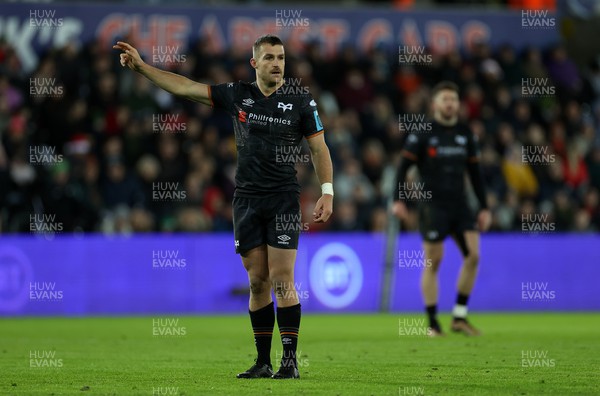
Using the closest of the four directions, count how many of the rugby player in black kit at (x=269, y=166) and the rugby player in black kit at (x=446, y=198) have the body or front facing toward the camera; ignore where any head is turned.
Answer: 2

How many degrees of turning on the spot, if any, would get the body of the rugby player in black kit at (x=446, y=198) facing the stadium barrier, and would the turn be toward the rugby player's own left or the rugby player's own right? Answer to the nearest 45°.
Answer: approximately 135° to the rugby player's own right

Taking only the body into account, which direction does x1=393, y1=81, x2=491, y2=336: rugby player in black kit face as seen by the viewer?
toward the camera

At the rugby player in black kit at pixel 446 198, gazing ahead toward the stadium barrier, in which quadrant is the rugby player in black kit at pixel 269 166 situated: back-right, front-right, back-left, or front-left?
back-left

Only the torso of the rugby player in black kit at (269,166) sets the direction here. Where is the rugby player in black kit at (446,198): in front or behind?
behind

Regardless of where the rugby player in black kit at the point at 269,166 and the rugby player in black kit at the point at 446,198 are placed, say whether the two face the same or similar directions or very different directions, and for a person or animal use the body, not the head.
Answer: same or similar directions

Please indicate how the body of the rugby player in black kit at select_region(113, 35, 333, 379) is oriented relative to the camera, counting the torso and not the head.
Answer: toward the camera

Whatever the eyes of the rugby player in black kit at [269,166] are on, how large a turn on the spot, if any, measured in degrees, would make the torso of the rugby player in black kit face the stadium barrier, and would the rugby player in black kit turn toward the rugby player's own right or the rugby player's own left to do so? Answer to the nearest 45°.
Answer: approximately 180°

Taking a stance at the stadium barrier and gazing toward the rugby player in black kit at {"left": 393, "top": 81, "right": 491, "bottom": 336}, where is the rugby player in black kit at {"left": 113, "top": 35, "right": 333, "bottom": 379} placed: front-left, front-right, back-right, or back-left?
front-right

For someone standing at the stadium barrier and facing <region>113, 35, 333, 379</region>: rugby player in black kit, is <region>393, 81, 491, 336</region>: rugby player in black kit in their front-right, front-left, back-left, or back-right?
front-left

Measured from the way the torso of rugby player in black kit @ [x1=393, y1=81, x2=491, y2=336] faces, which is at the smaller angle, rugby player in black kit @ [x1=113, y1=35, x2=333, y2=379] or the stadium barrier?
the rugby player in black kit
